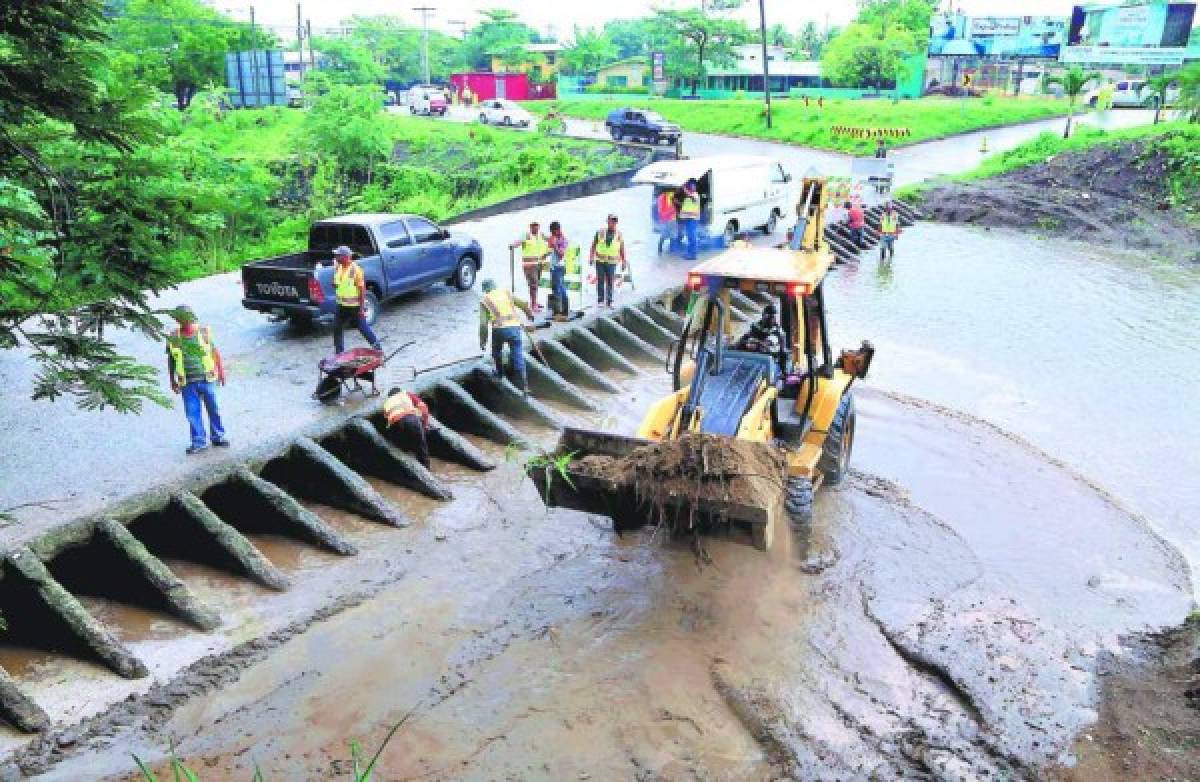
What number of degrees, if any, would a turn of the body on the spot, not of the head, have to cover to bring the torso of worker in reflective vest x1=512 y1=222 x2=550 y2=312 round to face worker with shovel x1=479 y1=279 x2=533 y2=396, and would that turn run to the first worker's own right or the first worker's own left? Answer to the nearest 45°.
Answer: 0° — they already face them

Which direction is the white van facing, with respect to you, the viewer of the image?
facing away from the viewer and to the right of the viewer

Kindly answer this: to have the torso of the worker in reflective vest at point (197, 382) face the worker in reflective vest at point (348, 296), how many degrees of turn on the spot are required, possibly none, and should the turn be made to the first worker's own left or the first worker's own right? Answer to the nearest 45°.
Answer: approximately 135° to the first worker's own left

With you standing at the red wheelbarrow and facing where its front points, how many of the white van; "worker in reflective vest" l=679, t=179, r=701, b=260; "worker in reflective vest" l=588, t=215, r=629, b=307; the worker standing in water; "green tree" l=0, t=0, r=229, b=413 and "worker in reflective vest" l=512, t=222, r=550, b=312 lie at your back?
5

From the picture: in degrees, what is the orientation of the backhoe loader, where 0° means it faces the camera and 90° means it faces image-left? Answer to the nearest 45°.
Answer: approximately 45°

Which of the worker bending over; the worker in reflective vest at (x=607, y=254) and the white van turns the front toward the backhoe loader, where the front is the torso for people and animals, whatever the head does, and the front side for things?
the worker in reflective vest

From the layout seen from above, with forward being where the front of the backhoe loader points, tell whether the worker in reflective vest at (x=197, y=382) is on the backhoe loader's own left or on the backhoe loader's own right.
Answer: on the backhoe loader's own right
